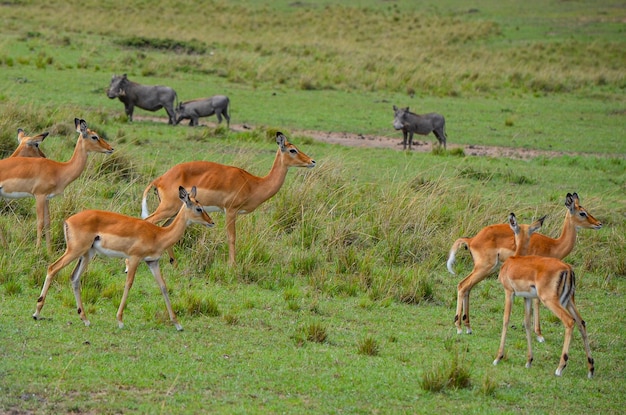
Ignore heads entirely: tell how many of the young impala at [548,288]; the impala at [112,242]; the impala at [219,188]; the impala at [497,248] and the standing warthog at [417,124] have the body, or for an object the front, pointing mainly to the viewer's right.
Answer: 3

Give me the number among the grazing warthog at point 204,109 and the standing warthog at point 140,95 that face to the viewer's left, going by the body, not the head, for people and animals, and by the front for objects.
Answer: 2

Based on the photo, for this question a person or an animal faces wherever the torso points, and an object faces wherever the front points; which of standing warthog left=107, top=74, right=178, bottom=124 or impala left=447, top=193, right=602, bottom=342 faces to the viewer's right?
the impala

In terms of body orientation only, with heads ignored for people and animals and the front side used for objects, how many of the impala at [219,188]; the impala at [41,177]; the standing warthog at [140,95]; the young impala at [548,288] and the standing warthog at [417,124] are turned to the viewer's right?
2

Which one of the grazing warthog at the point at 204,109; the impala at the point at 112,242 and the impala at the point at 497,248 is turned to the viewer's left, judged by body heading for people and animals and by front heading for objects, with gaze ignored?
the grazing warthog

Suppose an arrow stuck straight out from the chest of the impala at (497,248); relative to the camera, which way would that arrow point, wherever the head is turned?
to the viewer's right

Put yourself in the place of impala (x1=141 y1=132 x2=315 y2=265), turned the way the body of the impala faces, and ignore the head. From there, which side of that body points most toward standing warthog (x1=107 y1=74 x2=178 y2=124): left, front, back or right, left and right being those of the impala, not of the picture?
left

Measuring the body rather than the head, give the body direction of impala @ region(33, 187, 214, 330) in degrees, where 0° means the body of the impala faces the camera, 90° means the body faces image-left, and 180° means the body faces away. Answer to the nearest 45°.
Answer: approximately 270°

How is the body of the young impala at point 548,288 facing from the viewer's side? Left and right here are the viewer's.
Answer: facing away from the viewer and to the left of the viewer

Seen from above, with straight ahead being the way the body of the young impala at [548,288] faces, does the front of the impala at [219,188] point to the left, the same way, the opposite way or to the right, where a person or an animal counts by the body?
to the right

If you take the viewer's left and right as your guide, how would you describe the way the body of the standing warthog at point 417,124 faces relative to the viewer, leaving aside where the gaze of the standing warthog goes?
facing the viewer and to the left of the viewer

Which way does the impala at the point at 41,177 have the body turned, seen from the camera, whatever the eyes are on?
to the viewer's right

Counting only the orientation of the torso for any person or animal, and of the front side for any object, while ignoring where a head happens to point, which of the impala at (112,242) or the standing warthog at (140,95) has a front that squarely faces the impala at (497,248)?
the impala at (112,242)

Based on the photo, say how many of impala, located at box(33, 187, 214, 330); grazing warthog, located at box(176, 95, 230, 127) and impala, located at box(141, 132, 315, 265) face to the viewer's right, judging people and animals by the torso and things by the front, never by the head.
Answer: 2
